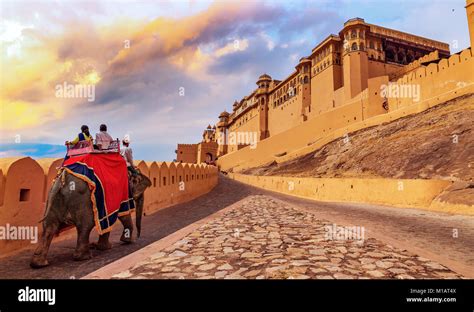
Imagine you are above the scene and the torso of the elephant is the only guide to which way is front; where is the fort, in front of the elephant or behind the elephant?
in front

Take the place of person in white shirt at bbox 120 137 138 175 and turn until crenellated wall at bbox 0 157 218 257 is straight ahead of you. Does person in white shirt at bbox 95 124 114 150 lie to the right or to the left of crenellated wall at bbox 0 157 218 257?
left

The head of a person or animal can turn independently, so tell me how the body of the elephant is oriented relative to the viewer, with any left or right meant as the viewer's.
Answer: facing away from the viewer and to the right of the viewer

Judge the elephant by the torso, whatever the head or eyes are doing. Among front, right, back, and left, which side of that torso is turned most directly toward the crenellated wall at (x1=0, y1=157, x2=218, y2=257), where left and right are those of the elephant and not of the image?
left

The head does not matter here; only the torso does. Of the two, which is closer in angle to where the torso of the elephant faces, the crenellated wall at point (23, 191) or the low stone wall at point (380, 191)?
the low stone wall
